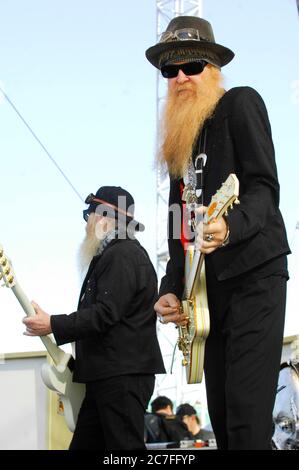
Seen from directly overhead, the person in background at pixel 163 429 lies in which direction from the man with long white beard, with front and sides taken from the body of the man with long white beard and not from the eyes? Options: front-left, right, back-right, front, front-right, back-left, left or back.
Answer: right

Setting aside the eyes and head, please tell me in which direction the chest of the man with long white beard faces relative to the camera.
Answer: to the viewer's left

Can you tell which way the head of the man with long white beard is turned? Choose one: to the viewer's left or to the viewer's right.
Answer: to the viewer's left
